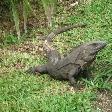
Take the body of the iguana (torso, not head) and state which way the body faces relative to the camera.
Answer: to the viewer's right
